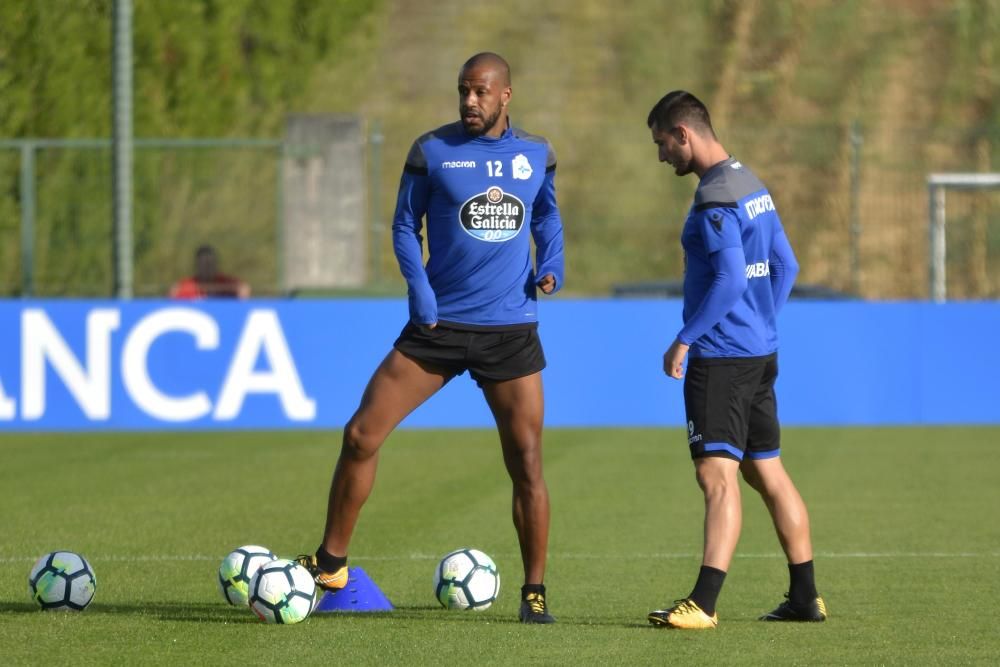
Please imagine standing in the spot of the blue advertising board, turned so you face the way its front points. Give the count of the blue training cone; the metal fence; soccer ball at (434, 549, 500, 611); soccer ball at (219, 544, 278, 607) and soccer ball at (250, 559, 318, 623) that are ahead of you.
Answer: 4

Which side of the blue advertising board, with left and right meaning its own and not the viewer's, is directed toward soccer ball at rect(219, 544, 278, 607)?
front

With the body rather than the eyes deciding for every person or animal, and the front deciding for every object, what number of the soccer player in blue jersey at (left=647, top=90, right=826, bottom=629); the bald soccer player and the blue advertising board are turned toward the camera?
2

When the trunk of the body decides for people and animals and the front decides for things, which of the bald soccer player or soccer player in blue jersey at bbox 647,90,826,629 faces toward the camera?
the bald soccer player

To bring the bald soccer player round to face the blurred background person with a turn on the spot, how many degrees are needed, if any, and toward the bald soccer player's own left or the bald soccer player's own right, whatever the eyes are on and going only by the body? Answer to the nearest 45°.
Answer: approximately 180°

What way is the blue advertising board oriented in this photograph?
toward the camera

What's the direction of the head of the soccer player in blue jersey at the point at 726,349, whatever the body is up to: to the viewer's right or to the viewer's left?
to the viewer's left

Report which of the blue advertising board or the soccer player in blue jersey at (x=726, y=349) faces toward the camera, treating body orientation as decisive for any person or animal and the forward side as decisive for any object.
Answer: the blue advertising board

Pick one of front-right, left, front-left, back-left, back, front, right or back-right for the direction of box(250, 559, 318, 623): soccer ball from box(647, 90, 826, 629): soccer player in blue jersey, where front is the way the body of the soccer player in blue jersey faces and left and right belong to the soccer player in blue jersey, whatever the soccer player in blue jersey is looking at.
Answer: front-left

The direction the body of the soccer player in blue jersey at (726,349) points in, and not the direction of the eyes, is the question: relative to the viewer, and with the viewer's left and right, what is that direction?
facing away from the viewer and to the left of the viewer
